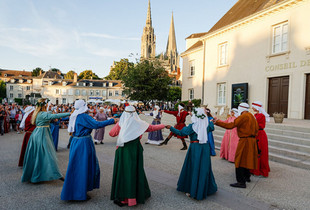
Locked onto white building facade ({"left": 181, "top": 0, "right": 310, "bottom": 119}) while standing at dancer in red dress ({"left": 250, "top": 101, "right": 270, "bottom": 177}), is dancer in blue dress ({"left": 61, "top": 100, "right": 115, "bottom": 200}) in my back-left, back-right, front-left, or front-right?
back-left

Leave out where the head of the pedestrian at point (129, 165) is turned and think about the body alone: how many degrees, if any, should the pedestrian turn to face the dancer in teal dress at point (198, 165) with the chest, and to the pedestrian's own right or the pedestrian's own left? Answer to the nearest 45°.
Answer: approximately 90° to the pedestrian's own right

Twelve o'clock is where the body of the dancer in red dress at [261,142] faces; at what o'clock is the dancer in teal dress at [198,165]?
The dancer in teal dress is roughly at 10 o'clock from the dancer in red dress.

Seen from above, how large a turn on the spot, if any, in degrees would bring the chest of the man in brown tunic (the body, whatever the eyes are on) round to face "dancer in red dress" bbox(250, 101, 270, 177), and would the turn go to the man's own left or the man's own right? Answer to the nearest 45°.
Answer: approximately 90° to the man's own right

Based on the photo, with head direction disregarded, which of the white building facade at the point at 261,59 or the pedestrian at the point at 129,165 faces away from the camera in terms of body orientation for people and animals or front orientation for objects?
the pedestrian

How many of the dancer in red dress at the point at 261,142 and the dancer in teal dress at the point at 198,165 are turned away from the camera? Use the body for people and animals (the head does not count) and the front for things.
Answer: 1

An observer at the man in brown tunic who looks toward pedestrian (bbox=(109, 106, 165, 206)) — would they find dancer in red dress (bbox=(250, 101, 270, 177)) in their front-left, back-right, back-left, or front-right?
back-right

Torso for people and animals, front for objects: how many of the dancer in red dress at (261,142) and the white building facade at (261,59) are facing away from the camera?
0

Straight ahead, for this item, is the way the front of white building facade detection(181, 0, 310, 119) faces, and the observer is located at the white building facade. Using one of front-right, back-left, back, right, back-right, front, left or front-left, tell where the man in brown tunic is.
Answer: front-left

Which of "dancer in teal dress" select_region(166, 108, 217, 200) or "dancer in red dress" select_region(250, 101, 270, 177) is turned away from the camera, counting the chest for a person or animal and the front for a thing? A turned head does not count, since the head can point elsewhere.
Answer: the dancer in teal dress

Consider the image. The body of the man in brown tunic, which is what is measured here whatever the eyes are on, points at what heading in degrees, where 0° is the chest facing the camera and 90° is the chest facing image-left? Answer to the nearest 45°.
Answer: approximately 135°

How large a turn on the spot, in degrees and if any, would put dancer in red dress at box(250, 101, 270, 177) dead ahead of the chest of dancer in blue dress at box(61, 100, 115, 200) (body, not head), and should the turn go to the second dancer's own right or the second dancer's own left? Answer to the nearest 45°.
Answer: approximately 45° to the second dancer's own right

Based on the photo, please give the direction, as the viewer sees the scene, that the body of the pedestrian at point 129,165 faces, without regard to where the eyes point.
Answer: away from the camera

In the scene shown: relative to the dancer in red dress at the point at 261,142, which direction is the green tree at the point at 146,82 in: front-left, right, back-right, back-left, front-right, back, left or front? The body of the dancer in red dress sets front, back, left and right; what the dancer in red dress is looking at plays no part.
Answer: front-right
